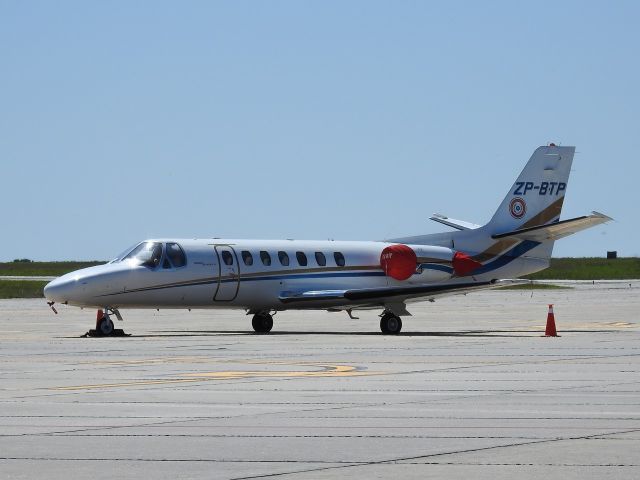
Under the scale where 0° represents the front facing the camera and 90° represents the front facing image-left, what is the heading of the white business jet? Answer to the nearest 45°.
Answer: approximately 45°
